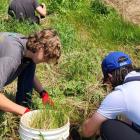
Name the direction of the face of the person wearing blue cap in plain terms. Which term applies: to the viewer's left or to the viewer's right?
to the viewer's left

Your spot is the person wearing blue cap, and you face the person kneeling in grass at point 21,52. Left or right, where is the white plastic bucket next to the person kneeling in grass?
left

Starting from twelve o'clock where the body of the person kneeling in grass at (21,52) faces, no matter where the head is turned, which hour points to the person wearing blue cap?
The person wearing blue cap is roughly at 1 o'clock from the person kneeling in grass.

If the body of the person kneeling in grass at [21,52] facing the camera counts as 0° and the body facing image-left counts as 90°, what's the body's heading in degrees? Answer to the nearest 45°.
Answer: approximately 270°

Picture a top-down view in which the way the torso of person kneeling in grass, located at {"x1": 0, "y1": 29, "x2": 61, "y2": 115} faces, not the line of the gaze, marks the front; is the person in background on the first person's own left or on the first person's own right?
on the first person's own left

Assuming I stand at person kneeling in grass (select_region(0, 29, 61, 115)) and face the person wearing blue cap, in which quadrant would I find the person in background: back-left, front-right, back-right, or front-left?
back-left
